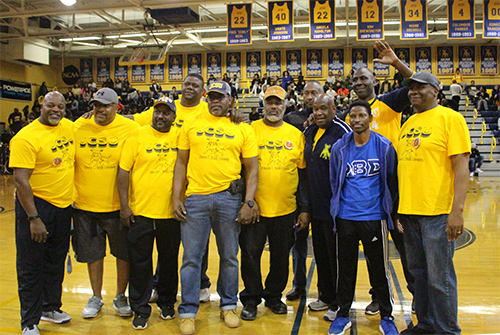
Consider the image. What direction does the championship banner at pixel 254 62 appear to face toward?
toward the camera

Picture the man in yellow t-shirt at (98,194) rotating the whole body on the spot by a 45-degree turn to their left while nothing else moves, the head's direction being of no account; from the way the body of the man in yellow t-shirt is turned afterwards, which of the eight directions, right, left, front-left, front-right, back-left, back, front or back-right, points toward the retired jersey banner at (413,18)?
left

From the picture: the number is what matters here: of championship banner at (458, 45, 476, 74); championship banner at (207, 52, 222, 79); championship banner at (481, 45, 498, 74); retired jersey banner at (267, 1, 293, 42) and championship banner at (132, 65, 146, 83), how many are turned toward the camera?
5

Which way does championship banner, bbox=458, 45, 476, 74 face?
toward the camera

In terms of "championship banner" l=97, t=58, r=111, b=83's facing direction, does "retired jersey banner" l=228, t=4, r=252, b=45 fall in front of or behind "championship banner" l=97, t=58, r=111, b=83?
in front

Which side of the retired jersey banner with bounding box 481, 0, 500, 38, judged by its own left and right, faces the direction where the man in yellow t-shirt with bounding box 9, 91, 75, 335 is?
front

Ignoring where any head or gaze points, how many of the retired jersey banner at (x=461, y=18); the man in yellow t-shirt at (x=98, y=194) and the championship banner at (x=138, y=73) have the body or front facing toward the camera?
3

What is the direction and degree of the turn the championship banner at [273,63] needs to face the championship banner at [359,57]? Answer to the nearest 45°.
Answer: approximately 90° to its left

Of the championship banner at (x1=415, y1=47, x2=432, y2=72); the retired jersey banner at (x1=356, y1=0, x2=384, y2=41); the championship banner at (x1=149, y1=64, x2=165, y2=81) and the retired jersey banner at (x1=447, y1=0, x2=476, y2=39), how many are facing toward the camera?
4

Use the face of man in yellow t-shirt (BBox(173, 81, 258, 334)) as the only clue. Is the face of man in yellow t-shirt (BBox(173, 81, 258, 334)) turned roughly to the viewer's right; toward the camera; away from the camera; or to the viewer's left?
toward the camera

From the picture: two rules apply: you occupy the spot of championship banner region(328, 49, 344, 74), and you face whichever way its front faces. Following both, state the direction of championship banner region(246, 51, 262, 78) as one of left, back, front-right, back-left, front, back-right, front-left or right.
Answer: right

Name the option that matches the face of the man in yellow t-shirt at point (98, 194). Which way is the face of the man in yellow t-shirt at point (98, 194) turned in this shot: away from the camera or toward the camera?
toward the camera

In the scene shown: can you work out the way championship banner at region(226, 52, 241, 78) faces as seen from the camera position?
facing the viewer

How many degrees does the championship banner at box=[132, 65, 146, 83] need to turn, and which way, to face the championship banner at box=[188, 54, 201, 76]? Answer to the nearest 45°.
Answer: approximately 45° to its left

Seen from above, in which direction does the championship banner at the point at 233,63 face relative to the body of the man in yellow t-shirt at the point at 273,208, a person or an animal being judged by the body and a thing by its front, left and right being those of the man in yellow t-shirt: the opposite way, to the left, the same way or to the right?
the same way

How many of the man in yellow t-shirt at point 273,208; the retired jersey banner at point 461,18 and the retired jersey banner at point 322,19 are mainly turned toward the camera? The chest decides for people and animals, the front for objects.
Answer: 3

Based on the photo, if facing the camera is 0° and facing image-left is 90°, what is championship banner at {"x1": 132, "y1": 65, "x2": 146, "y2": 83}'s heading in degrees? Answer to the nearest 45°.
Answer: approximately 0°
